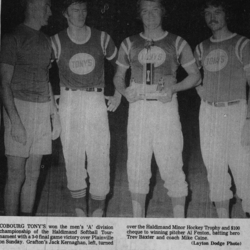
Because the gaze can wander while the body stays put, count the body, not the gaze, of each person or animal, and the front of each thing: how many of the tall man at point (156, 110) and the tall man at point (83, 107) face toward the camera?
2

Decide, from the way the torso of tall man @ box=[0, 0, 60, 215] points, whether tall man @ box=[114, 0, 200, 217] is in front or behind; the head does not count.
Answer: in front

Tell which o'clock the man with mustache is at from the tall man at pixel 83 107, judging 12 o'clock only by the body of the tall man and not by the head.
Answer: The man with mustache is roughly at 9 o'clock from the tall man.

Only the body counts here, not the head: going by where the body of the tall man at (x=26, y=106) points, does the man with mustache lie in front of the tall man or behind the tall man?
in front

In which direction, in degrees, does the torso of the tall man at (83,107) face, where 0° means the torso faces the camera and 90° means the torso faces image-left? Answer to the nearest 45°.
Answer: approximately 0°
